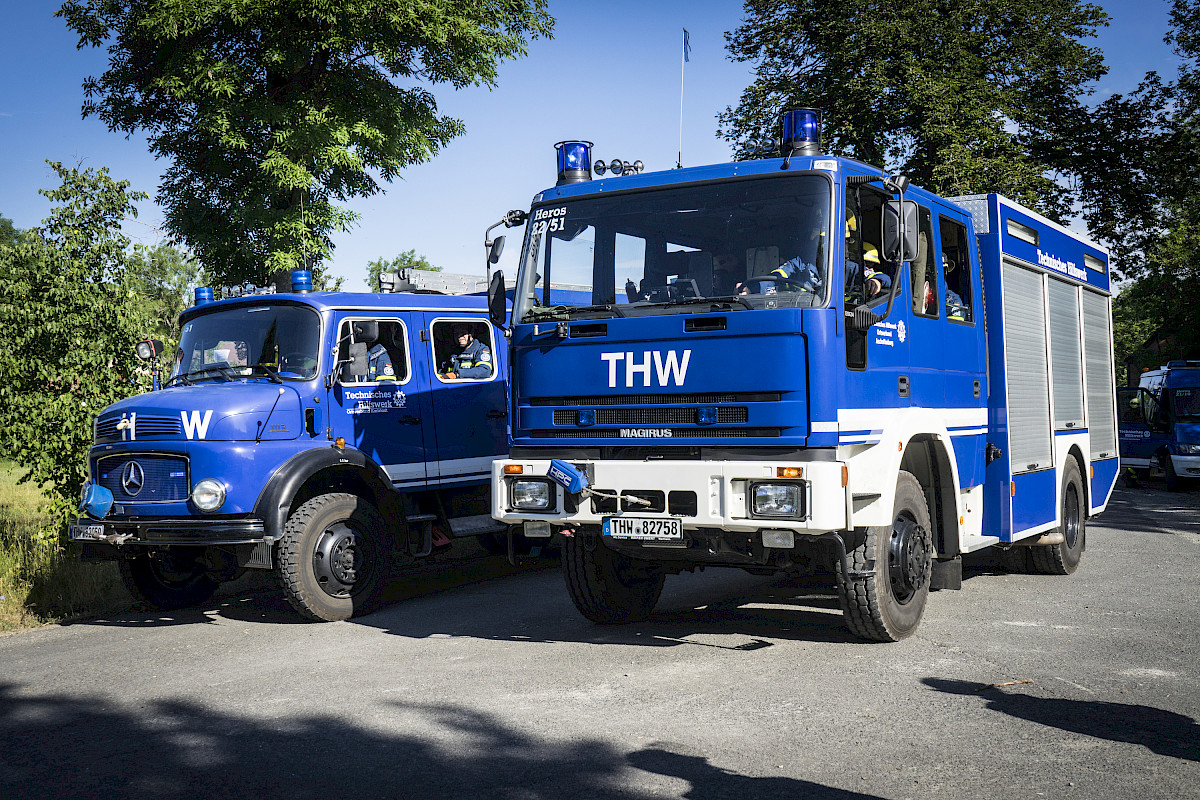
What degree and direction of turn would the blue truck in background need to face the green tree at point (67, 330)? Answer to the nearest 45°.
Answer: approximately 90° to its right

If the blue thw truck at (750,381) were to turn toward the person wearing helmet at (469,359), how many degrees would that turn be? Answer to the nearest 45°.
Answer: approximately 90° to its right

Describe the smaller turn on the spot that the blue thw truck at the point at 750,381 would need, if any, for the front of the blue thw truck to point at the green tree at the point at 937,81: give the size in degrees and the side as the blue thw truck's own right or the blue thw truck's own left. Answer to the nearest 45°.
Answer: approximately 135° to the blue thw truck's own right

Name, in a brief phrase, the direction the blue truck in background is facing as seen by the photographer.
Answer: facing the viewer and to the right of the viewer

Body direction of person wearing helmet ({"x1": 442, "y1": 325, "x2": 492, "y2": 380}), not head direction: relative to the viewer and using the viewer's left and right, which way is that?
facing the viewer and to the left of the viewer

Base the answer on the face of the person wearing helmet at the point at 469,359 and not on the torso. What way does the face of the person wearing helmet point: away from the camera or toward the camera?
toward the camera

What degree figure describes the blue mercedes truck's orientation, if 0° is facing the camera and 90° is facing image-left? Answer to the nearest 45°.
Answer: approximately 45°

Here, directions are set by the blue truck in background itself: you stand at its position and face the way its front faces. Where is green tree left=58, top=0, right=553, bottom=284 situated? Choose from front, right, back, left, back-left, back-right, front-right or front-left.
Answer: right

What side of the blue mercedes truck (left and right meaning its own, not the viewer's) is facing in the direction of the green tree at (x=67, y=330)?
right

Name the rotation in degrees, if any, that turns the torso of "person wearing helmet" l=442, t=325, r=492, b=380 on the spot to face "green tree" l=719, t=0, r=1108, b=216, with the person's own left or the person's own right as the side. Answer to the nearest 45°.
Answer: approximately 180°

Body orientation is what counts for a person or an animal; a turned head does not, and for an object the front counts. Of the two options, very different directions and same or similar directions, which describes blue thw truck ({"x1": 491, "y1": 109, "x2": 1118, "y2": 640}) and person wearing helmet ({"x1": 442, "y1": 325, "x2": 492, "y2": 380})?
same or similar directions
